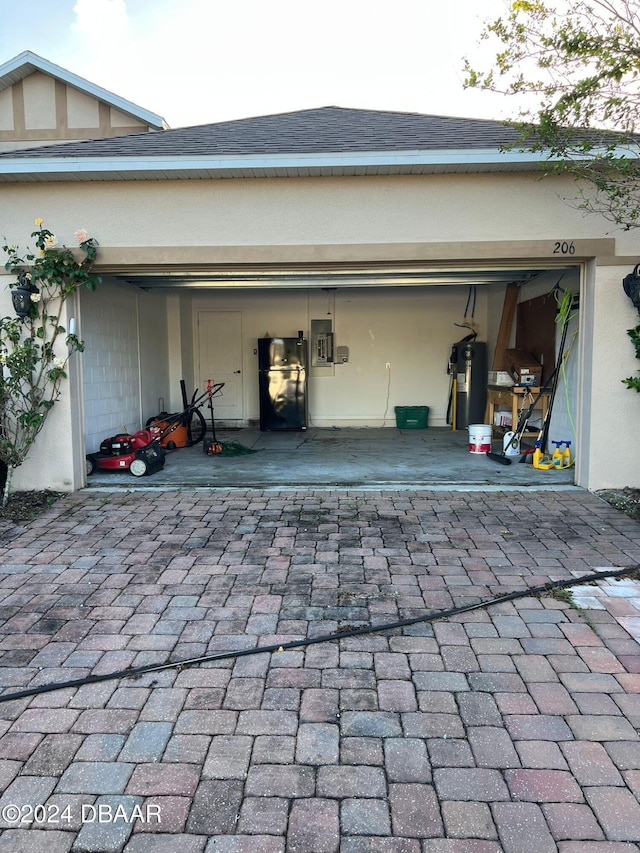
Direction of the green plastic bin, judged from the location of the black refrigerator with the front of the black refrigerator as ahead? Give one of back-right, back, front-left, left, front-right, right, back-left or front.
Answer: left

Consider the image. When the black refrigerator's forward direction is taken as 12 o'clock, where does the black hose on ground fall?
The black hose on ground is roughly at 12 o'clock from the black refrigerator.

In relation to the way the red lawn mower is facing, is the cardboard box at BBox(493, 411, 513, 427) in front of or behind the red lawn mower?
behind

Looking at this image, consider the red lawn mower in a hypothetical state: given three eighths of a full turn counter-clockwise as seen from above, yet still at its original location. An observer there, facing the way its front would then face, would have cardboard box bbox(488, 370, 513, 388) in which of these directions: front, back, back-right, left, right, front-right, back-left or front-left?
front-left

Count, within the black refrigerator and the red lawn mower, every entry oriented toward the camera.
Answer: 1

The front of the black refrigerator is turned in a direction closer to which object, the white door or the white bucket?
the white bucket

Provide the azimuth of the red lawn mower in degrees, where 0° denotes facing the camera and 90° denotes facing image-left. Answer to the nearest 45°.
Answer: approximately 90°

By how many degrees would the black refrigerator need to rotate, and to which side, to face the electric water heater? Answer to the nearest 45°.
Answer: approximately 90° to its left

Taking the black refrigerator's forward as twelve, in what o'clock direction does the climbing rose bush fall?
The climbing rose bush is roughly at 1 o'clock from the black refrigerator.

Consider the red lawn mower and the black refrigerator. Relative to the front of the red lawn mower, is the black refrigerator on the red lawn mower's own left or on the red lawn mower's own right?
on the red lawn mower's own right

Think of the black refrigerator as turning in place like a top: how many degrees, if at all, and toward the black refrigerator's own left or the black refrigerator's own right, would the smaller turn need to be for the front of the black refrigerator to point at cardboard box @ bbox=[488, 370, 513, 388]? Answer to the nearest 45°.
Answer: approximately 45° to the black refrigerator's own left

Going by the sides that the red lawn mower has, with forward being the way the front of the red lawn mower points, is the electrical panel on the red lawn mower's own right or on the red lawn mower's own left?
on the red lawn mower's own right

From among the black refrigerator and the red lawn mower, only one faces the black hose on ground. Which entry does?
the black refrigerator
